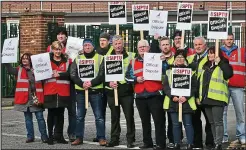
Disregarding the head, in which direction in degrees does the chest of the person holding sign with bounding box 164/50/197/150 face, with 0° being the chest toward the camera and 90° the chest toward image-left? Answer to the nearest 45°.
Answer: approximately 0°

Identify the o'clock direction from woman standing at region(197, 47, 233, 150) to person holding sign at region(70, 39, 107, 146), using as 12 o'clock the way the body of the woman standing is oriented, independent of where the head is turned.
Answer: The person holding sign is roughly at 2 o'clock from the woman standing.

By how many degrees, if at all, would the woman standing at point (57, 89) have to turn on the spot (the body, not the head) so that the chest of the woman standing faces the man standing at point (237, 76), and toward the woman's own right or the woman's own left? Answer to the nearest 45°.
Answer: approximately 90° to the woman's own left

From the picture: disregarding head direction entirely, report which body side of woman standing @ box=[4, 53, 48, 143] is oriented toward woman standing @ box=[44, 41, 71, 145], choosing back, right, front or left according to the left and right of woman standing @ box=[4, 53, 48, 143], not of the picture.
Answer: left

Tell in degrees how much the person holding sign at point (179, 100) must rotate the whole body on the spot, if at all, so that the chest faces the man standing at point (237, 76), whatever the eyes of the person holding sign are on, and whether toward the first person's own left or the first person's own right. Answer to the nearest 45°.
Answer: approximately 135° to the first person's own left

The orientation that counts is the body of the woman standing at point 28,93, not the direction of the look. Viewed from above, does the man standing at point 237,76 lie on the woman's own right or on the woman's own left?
on the woman's own left

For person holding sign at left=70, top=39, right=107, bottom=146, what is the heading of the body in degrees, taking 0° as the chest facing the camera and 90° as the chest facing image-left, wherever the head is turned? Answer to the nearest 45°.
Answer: approximately 0°
